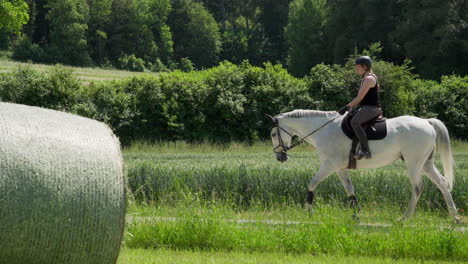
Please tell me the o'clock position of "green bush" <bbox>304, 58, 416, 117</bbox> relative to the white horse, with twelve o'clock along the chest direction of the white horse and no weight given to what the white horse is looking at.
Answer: The green bush is roughly at 3 o'clock from the white horse.

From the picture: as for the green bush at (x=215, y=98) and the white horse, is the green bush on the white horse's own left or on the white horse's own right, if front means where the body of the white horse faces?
on the white horse's own right

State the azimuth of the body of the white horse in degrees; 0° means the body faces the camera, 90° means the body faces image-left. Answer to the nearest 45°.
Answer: approximately 90°

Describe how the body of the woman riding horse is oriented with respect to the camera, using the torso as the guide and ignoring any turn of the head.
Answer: to the viewer's left

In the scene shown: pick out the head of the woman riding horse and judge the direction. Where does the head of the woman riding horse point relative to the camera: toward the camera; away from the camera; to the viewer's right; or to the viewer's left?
to the viewer's left

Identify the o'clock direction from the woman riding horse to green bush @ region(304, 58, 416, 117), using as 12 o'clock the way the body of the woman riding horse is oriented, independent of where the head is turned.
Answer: The green bush is roughly at 3 o'clock from the woman riding horse.
